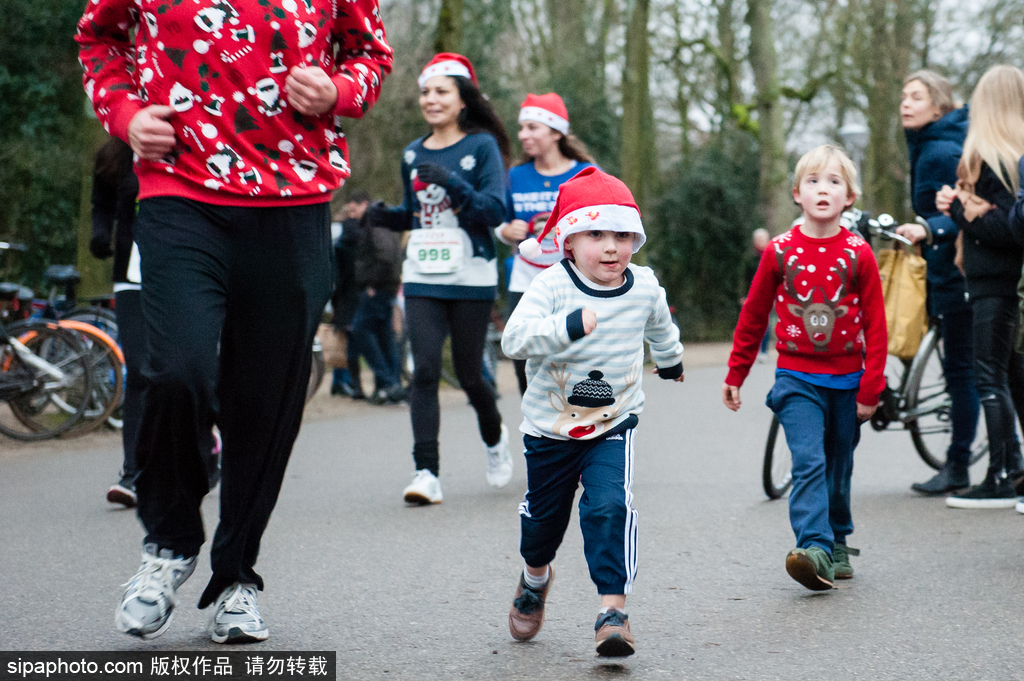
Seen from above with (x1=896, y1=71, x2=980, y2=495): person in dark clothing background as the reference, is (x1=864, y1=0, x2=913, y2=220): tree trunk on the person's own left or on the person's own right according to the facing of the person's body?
on the person's own right

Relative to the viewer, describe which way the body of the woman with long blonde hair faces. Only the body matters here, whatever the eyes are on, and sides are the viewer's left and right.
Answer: facing to the left of the viewer

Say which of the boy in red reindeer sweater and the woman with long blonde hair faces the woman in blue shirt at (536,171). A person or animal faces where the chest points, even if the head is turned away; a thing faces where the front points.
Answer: the woman with long blonde hair

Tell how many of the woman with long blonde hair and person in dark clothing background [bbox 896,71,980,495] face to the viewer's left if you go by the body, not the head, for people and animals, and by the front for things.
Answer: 2

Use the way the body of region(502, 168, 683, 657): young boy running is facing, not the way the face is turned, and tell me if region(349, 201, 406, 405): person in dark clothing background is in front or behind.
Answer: behind

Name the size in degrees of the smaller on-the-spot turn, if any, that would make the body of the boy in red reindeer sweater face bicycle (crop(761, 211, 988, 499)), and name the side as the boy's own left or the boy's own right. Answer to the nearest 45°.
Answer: approximately 180°

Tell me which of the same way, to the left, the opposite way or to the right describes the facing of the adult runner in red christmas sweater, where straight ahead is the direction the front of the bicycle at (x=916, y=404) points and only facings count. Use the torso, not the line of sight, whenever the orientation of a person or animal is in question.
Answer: to the left

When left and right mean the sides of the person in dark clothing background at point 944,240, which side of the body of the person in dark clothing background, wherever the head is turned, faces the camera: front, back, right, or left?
left

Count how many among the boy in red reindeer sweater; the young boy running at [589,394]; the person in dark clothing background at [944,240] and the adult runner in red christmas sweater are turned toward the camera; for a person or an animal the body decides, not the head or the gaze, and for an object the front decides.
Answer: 3

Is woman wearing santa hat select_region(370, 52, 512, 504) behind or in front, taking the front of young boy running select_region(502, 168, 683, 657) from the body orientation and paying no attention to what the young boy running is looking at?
behind

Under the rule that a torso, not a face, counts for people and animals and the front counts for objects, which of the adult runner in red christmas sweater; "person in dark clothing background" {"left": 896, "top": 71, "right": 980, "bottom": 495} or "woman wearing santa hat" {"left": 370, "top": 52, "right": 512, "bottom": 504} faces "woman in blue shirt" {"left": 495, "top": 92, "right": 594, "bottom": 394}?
the person in dark clothing background
